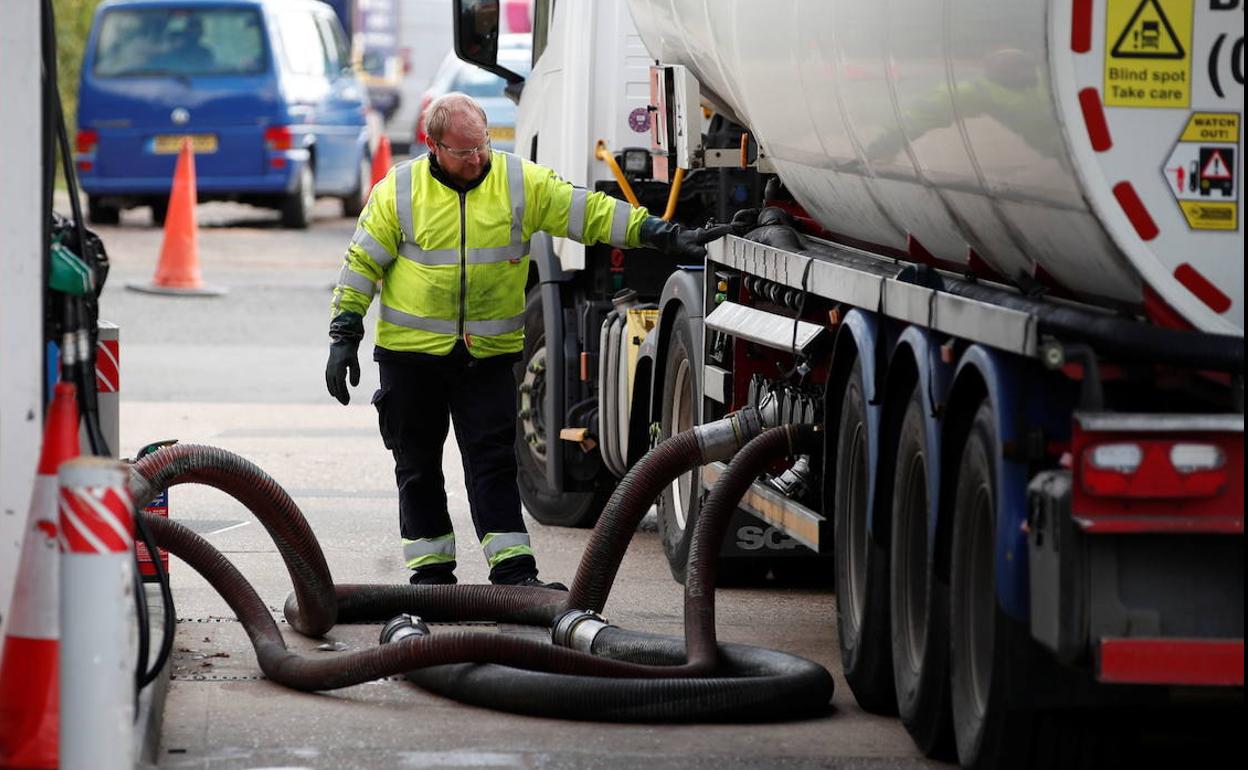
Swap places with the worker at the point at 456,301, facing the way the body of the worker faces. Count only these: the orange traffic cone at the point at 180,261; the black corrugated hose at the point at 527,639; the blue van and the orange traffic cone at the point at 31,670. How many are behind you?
2

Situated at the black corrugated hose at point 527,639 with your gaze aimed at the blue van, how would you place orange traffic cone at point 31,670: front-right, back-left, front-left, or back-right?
back-left

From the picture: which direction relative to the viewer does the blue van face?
away from the camera

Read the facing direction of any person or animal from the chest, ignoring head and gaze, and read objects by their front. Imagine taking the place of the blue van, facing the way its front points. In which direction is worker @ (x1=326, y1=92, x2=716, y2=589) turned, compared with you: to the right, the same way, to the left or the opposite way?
the opposite way

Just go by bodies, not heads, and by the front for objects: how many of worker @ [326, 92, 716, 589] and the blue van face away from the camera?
1

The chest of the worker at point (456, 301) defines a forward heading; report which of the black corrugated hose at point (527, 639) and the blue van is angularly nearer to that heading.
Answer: the black corrugated hose

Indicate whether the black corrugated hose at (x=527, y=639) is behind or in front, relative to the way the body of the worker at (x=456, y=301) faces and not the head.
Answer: in front

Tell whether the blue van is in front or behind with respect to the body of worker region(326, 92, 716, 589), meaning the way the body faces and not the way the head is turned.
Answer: behind

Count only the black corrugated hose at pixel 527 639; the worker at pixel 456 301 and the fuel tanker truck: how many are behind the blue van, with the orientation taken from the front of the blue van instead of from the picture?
3

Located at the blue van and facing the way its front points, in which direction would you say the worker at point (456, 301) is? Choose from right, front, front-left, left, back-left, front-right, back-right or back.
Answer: back

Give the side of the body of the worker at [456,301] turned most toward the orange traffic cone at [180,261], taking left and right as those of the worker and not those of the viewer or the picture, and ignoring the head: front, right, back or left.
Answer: back

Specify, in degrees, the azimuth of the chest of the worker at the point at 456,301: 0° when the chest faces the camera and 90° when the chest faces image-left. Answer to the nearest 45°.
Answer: approximately 0°

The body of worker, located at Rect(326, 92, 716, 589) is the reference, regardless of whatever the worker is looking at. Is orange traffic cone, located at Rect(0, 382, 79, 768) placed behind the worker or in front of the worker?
in front
